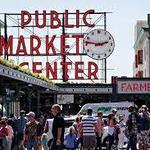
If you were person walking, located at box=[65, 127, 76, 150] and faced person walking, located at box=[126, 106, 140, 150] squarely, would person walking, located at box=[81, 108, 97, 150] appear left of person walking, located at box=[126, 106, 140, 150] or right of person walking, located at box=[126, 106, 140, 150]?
right

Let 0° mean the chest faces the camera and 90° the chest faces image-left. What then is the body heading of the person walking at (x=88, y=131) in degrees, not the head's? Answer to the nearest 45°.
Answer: approximately 180°

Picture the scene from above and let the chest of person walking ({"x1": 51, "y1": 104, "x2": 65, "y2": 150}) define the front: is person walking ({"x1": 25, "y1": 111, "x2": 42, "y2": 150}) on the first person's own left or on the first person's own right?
on the first person's own right

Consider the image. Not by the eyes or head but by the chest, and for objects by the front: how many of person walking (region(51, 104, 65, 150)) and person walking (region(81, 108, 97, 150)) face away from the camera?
1

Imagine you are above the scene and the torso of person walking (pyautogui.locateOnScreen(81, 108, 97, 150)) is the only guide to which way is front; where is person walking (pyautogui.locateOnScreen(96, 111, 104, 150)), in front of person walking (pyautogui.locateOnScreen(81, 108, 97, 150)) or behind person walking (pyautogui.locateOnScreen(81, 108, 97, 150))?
in front
